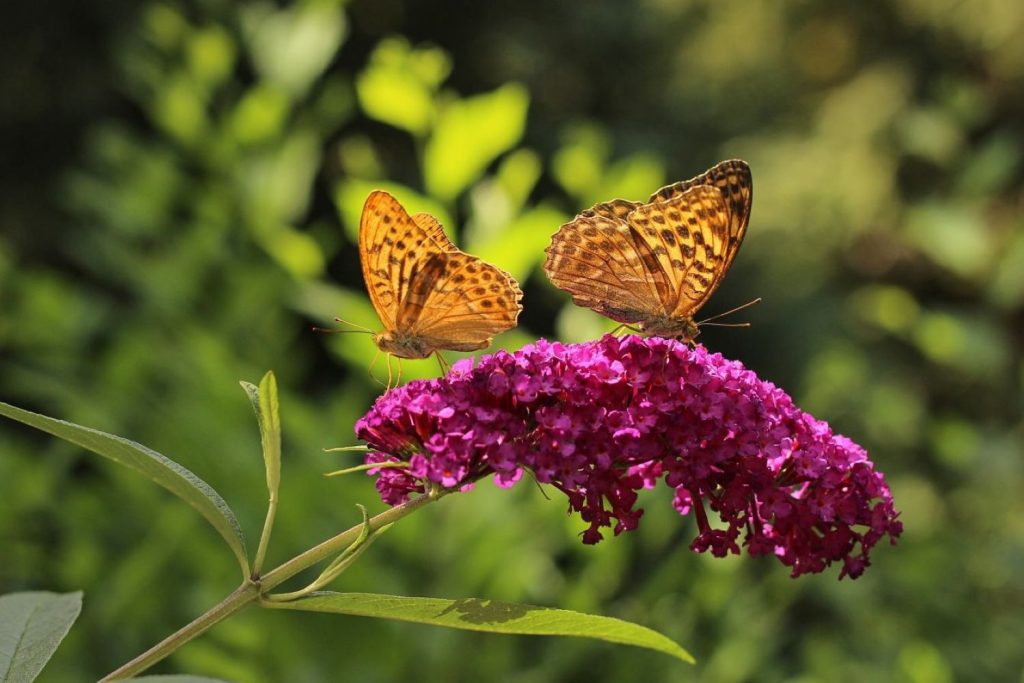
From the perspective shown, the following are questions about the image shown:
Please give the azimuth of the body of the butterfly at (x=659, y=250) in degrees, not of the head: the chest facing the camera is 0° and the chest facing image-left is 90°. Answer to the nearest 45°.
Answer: approximately 270°

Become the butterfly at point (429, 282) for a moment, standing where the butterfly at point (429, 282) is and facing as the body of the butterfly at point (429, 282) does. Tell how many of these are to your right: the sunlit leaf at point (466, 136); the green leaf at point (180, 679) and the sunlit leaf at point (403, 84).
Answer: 2

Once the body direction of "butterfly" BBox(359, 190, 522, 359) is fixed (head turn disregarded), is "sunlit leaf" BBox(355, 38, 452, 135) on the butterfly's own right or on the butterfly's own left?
on the butterfly's own right

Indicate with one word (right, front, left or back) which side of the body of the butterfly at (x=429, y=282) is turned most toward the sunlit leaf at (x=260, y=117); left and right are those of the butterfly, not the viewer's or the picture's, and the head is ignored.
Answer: right

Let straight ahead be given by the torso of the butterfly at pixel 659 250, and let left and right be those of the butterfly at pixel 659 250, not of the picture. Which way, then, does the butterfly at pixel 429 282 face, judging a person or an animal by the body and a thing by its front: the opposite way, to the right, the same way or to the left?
the opposite way

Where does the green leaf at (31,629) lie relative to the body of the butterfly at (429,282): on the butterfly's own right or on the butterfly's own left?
on the butterfly's own left

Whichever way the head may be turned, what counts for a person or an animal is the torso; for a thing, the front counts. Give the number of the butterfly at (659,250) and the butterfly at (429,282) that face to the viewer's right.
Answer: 1

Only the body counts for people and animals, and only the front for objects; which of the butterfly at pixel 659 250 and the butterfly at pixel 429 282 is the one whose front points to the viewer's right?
the butterfly at pixel 659 250

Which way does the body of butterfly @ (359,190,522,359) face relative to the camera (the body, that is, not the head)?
to the viewer's left

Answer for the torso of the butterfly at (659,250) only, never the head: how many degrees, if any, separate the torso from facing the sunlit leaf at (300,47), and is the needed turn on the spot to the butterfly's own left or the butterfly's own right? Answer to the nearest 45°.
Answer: approximately 135° to the butterfly's own left
